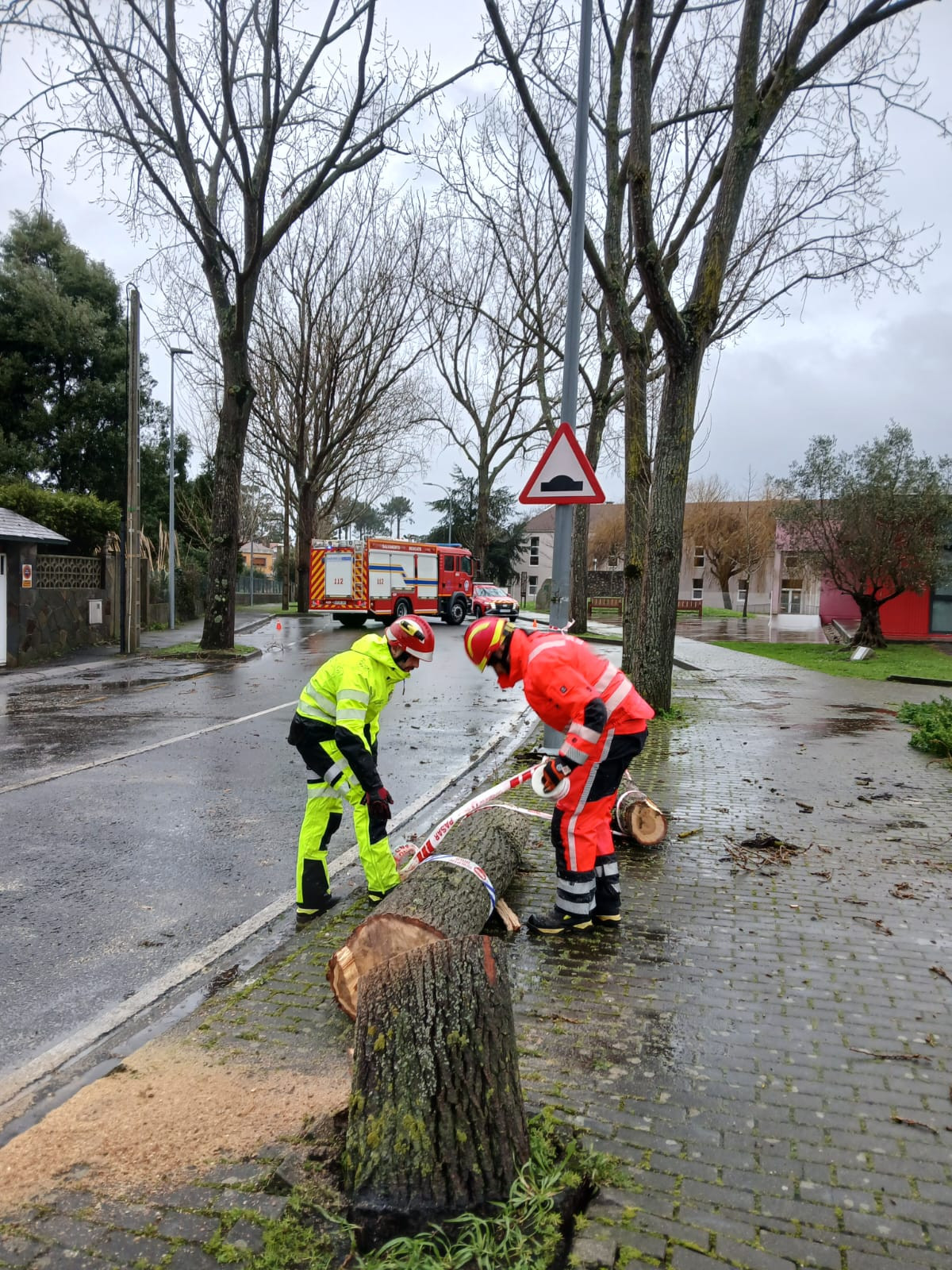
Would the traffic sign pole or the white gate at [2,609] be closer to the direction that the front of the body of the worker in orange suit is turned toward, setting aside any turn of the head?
the white gate

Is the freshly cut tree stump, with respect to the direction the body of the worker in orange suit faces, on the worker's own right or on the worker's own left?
on the worker's own left

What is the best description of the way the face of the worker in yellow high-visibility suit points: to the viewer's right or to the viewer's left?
to the viewer's right

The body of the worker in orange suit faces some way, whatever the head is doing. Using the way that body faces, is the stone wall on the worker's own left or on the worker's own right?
on the worker's own right

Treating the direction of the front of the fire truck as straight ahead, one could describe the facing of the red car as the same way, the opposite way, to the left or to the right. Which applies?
to the right

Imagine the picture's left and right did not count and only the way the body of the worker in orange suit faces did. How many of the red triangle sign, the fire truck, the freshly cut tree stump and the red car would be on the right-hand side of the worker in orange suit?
3

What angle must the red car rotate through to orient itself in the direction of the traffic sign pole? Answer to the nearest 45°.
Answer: approximately 45° to its right

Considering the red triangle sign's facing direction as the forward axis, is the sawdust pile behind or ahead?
ahead

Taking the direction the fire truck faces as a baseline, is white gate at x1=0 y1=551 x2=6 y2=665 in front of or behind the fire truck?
behind

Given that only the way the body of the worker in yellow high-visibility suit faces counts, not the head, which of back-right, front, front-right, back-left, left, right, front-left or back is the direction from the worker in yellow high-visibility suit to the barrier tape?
front-right

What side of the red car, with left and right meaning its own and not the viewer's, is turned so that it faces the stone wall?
right

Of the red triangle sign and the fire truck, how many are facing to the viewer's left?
0

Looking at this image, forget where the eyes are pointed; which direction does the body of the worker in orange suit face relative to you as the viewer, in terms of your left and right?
facing to the left of the viewer

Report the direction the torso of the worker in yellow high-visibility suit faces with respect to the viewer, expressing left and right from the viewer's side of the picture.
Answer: facing to the right of the viewer

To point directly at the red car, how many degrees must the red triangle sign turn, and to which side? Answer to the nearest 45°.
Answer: approximately 180°
